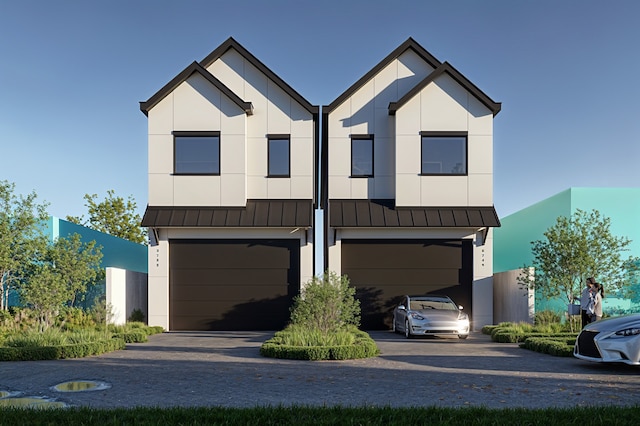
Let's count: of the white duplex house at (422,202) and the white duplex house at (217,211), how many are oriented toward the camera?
2

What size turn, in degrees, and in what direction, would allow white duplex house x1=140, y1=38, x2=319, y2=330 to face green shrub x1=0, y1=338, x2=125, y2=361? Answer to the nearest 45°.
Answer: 0° — it already faces it

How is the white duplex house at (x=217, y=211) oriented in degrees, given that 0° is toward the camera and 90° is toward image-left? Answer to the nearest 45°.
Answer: approximately 0°

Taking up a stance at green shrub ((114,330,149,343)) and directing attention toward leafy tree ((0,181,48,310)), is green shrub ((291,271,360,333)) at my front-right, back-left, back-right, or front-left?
back-right

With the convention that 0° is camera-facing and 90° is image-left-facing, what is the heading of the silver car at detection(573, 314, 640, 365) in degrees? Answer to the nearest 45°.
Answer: approximately 45°
